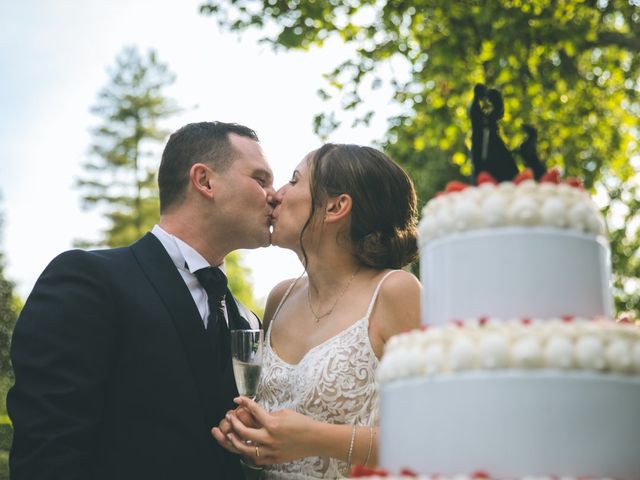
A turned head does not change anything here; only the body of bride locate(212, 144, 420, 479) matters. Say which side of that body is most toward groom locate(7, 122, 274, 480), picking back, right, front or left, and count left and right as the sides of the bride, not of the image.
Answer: front

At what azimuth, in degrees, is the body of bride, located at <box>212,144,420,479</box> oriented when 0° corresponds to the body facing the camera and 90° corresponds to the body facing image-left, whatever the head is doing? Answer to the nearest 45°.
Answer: approximately 45°

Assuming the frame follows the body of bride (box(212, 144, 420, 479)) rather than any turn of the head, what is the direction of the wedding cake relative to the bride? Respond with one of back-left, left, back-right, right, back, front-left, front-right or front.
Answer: front-left

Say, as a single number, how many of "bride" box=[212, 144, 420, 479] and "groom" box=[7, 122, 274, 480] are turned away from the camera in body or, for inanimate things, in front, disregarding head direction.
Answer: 0

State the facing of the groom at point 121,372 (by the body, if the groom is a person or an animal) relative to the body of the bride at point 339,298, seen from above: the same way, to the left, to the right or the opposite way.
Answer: to the left

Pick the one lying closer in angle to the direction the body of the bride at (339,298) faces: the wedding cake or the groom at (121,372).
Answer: the groom

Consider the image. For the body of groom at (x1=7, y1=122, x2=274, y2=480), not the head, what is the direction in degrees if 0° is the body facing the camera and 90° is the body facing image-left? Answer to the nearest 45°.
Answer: approximately 315°

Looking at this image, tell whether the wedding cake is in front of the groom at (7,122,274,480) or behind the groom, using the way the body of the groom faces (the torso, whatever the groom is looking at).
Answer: in front

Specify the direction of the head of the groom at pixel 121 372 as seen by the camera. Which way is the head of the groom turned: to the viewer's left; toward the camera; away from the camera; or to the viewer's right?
to the viewer's right

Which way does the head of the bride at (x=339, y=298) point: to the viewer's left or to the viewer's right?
to the viewer's left
